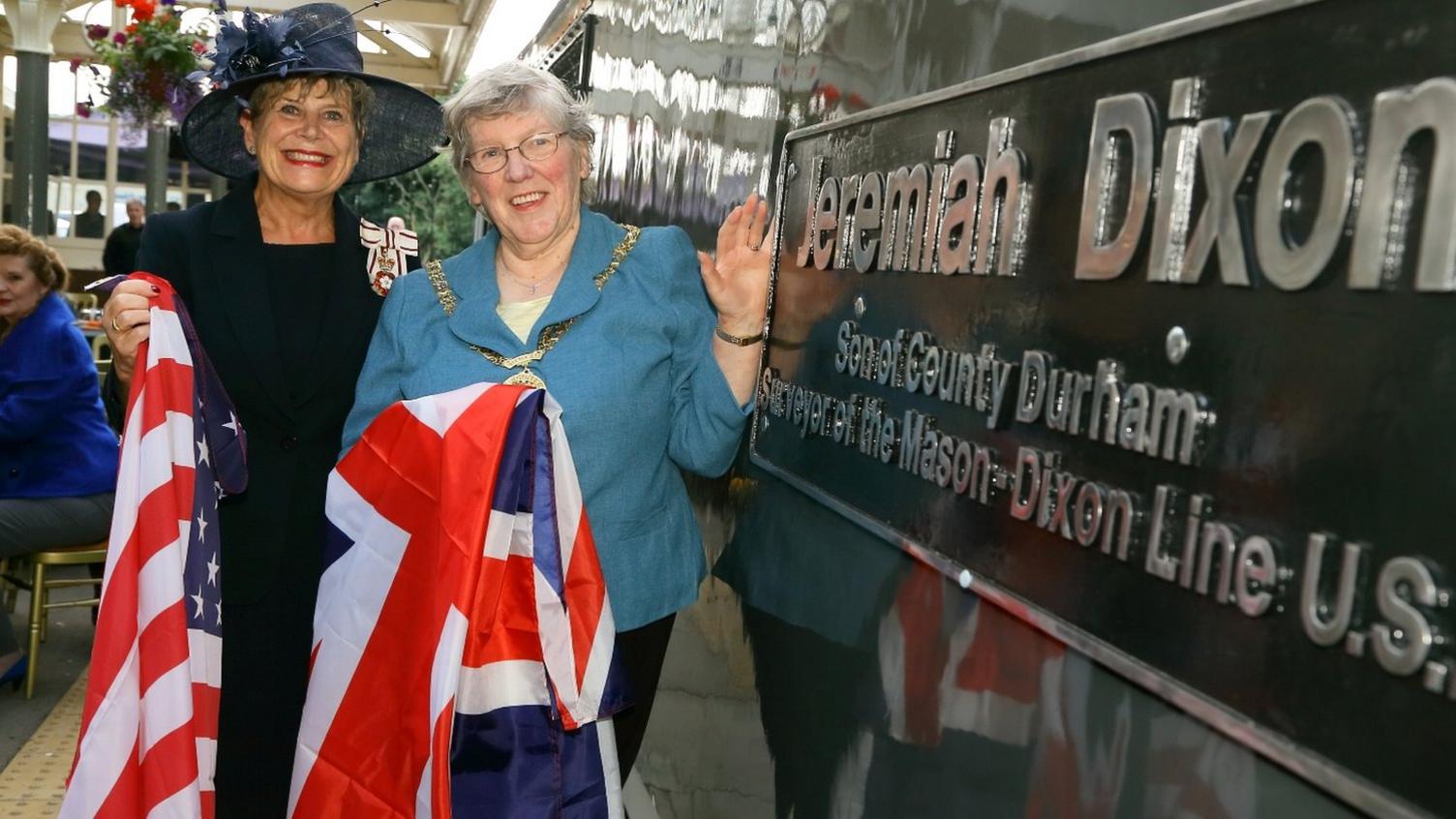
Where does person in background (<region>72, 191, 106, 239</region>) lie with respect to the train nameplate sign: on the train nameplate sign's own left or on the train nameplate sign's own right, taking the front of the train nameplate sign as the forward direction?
on the train nameplate sign's own right

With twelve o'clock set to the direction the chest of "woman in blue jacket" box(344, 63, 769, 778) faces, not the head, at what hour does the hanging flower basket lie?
The hanging flower basket is roughly at 5 o'clock from the woman in blue jacket.

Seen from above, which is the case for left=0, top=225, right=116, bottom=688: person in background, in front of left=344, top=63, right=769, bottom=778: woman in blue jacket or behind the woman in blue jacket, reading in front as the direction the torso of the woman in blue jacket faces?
behind

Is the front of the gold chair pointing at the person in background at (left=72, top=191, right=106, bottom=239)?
no

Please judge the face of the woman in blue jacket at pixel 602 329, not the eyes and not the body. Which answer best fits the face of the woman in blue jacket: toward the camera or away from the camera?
toward the camera

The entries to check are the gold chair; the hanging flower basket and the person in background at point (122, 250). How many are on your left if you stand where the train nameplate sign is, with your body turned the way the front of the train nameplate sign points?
0

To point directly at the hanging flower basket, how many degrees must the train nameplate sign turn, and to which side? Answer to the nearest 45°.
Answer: approximately 90° to its right

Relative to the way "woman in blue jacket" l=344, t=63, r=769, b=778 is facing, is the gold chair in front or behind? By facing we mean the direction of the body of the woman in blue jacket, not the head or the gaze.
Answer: behind

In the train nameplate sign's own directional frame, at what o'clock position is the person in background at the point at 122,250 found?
The person in background is roughly at 3 o'clock from the train nameplate sign.

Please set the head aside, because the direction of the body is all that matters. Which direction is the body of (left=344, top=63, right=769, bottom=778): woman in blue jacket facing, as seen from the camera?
toward the camera
